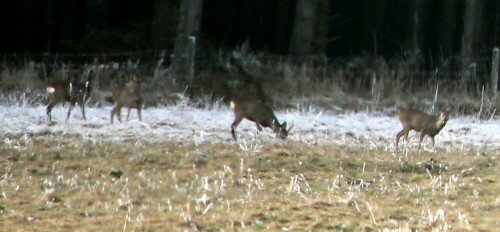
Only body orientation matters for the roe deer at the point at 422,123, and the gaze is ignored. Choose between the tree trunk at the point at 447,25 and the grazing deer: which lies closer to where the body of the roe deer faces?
the tree trunk

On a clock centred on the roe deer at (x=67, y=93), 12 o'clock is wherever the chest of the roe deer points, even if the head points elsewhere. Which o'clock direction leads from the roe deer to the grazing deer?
The grazing deer is roughly at 1 o'clock from the roe deer.

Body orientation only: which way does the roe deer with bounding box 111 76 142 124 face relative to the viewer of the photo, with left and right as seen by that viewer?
facing to the right of the viewer

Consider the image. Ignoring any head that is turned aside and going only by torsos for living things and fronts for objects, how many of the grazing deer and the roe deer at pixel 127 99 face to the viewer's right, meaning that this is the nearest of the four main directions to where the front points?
2

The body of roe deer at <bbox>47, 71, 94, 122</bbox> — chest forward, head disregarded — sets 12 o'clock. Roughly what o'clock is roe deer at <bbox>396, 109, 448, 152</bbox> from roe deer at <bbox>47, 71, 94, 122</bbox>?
roe deer at <bbox>396, 109, 448, 152</bbox> is roughly at 1 o'clock from roe deer at <bbox>47, 71, 94, 122</bbox>.

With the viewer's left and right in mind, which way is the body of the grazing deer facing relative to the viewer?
facing to the right of the viewer

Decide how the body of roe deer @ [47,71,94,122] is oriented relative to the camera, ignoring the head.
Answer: to the viewer's right

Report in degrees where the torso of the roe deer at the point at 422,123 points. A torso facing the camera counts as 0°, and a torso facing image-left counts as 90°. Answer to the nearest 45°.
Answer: approximately 270°

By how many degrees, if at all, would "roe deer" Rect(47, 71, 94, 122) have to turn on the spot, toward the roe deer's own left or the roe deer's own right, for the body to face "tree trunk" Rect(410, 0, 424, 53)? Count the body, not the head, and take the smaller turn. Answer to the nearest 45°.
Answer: approximately 45° to the roe deer's own left
